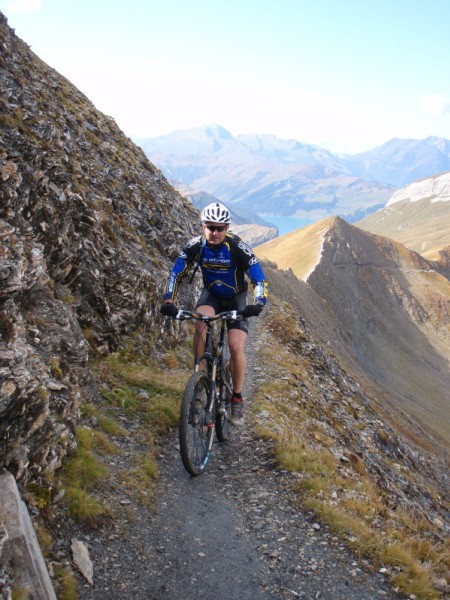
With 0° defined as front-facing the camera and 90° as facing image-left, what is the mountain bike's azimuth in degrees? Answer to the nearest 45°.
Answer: approximately 0°

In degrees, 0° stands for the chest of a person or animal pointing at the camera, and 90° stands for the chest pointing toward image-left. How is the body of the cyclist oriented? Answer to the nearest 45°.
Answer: approximately 0°
